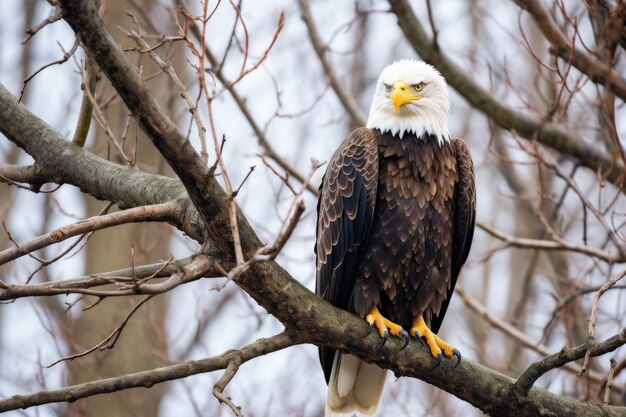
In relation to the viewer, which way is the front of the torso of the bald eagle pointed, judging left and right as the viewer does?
facing the viewer and to the right of the viewer
